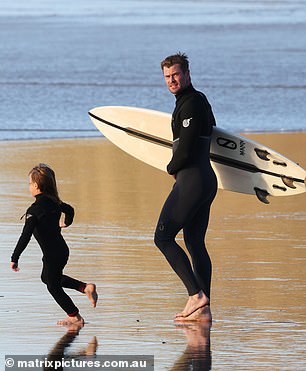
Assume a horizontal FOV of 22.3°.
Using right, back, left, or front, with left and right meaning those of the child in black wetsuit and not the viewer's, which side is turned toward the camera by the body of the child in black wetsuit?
left

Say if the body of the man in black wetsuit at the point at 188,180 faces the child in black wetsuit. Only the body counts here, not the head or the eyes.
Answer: yes

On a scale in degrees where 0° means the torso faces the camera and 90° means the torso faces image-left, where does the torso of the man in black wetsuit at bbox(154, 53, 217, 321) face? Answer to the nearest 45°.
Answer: approximately 90°

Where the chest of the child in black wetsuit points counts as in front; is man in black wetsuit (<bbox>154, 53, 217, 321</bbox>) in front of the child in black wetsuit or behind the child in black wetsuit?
behind

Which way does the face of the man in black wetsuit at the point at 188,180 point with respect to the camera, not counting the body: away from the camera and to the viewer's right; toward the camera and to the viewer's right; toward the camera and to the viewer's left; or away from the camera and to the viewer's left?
toward the camera and to the viewer's left

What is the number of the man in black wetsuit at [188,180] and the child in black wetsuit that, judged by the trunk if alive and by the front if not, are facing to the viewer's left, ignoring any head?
2
